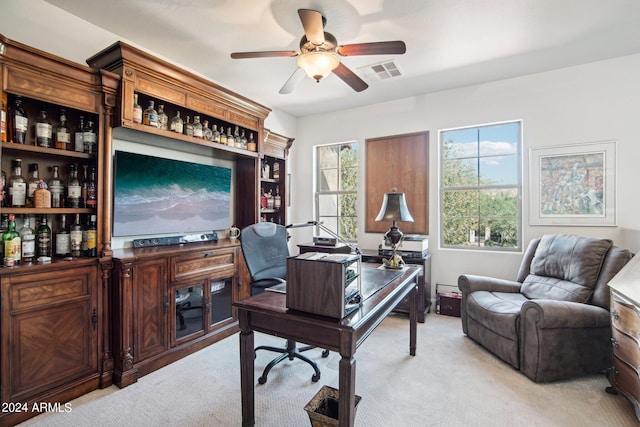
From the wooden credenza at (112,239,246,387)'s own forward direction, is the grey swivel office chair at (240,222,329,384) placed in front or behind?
in front

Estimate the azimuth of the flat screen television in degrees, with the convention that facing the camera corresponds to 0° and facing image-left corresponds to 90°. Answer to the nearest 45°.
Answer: approximately 315°

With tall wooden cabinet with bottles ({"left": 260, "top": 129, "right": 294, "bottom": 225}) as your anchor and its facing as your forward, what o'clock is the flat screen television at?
The flat screen television is roughly at 3 o'clock from the tall wooden cabinet with bottles.

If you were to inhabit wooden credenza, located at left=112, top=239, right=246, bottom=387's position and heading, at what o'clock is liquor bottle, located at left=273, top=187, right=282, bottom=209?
The liquor bottle is roughly at 9 o'clock from the wooden credenza.

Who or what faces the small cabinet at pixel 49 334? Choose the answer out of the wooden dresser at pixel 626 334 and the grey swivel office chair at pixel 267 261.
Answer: the wooden dresser

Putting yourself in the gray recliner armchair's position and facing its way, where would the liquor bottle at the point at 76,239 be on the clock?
The liquor bottle is roughly at 12 o'clock from the gray recliner armchair.

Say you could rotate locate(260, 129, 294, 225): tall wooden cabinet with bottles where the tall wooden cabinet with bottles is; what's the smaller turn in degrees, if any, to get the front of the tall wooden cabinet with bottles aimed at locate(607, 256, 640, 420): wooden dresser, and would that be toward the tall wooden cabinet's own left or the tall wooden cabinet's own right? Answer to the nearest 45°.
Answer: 0° — it already faces it

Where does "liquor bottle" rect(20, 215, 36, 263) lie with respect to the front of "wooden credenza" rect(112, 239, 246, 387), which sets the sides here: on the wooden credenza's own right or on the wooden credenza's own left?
on the wooden credenza's own right

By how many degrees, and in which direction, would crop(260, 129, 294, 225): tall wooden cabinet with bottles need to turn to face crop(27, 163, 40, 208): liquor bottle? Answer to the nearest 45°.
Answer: approximately 90° to its right

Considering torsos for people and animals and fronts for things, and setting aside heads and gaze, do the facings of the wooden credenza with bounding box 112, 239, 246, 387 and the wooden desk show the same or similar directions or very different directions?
very different directions

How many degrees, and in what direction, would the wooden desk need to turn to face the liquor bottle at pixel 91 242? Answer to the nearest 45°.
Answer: approximately 45° to its left

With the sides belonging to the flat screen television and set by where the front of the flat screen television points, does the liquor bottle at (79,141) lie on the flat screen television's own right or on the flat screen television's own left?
on the flat screen television's own right

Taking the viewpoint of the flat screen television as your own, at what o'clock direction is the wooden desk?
The wooden desk is roughly at 1 o'clock from the flat screen television.

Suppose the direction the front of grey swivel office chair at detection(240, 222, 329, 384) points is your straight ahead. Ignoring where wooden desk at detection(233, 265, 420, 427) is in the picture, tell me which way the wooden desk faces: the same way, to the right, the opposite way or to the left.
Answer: the opposite way

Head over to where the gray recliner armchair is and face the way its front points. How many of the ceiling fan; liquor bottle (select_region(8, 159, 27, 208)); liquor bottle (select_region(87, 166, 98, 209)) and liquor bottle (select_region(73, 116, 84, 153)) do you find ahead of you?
4

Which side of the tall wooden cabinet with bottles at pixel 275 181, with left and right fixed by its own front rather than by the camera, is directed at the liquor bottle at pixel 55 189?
right

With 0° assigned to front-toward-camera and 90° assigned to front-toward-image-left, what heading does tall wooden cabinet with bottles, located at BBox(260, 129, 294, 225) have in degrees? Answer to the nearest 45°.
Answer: approximately 315°
